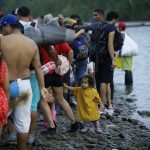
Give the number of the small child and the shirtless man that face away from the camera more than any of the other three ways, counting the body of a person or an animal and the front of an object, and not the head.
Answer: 1

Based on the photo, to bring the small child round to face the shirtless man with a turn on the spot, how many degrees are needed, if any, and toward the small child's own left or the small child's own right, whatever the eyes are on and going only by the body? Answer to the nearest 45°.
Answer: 0° — they already face them

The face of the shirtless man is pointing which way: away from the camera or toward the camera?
away from the camera

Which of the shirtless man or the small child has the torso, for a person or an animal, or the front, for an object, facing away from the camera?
the shirtless man

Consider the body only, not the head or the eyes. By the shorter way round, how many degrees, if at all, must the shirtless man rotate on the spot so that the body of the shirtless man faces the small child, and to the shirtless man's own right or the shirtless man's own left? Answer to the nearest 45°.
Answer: approximately 45° to the shirtless man's own right

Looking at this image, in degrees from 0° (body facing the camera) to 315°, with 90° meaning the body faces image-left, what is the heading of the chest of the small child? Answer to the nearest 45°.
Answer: approximately 45°

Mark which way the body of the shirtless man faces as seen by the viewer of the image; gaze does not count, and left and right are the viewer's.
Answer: facing away from the viewer
